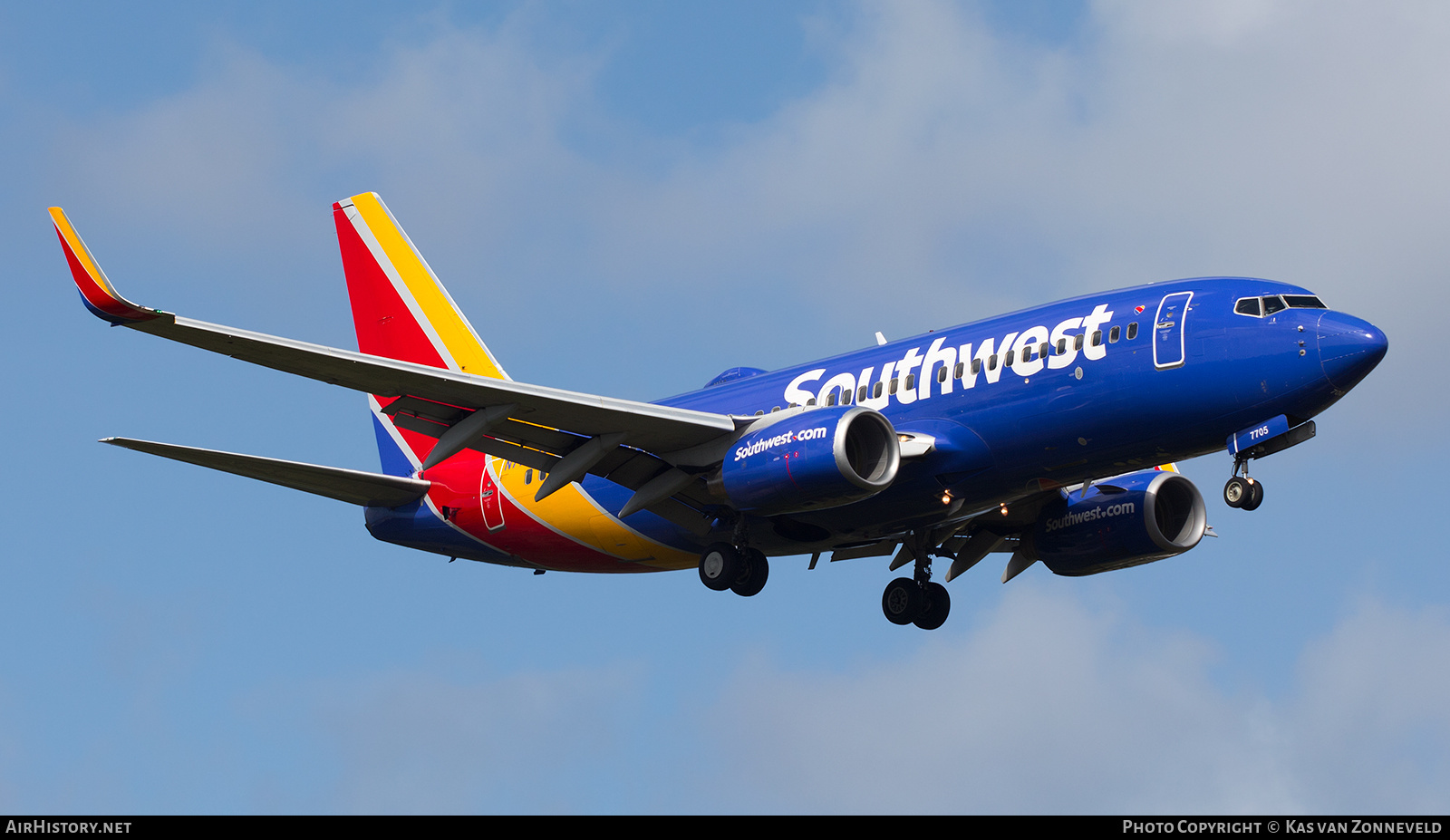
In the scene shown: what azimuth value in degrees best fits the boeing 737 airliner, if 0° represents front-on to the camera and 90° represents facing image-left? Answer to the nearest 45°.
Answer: approximately 315°
